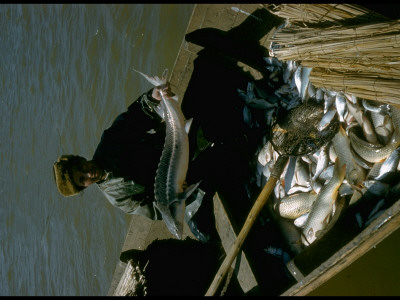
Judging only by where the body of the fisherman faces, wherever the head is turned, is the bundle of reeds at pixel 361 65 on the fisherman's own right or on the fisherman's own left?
on the fisherman's own left

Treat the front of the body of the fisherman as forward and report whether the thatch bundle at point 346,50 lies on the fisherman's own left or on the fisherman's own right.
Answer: on the fisherman's own left

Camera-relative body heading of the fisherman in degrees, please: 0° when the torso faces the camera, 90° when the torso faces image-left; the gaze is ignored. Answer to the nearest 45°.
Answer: approximately 0°

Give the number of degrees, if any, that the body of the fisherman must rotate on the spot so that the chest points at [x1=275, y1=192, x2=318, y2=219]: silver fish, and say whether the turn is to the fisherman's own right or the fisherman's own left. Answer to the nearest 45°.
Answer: approximately 45° to the fisherman's own left
